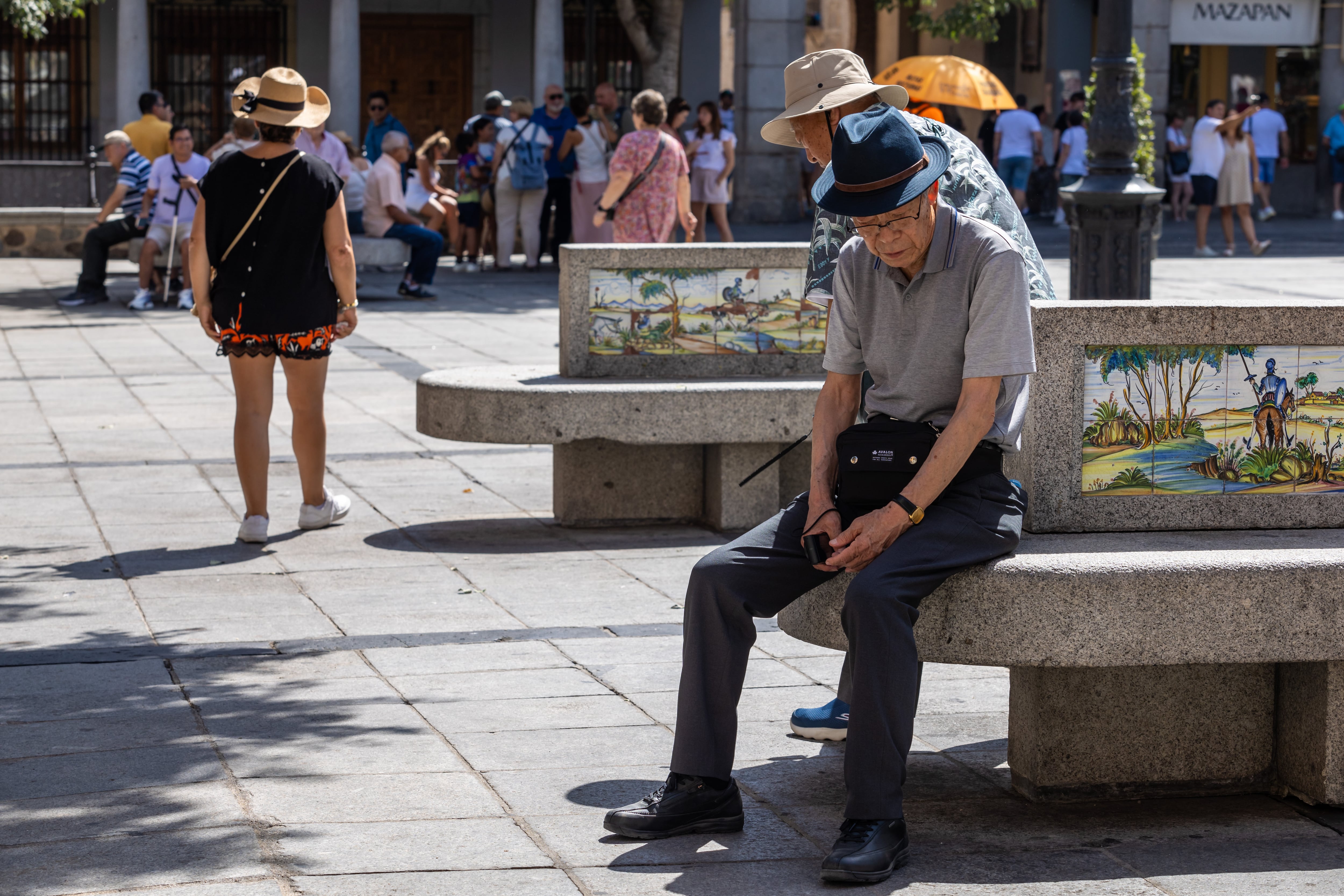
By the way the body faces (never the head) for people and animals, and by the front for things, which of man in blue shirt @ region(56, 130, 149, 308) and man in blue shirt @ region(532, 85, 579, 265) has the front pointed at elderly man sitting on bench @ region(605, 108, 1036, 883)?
man in blue shirt @ region(532, 85, 579, 265)

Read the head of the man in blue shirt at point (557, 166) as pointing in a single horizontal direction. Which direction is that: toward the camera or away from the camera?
toward the camera

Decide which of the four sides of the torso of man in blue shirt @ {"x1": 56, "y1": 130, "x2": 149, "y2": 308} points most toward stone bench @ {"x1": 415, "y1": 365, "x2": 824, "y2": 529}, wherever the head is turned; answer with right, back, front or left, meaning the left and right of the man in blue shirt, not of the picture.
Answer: left

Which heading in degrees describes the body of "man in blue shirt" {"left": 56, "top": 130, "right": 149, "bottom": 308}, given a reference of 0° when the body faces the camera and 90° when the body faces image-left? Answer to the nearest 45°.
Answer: approximately 90°

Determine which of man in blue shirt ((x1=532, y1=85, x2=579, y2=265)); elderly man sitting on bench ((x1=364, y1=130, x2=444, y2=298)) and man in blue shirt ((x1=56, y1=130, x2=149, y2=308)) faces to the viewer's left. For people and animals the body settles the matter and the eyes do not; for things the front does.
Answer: man in blue shirt ((x1=56, y1=130, x2=149, y2=308))

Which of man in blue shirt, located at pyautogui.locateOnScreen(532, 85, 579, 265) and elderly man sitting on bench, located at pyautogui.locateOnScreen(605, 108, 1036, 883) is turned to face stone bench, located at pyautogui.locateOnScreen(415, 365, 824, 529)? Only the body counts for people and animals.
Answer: the man in blue shirt

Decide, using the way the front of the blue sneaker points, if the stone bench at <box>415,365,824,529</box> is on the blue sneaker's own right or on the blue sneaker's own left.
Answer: on the blue sneaker's own right

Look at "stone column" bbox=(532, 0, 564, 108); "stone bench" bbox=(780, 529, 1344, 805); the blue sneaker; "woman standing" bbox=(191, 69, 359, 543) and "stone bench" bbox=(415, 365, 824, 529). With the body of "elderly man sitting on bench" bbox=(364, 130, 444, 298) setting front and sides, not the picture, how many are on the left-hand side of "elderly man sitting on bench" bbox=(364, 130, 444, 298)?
1

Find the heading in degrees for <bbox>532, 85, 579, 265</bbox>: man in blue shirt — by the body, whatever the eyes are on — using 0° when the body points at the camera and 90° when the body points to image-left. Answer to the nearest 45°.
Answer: approximately 0°

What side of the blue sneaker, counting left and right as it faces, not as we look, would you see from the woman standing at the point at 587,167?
right

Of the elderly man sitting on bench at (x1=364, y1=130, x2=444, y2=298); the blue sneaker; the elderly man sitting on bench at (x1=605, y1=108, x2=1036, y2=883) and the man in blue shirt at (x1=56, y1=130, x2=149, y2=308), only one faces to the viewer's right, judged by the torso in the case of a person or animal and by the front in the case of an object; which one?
the elderly man sitting on bench at (x1=364, y1=130, x2=444, y2=298)

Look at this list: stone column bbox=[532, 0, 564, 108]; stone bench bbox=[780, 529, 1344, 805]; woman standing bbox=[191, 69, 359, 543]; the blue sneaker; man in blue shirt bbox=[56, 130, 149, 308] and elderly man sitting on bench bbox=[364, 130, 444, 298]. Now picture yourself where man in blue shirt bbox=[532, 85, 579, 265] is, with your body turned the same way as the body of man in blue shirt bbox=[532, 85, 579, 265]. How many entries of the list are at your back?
1

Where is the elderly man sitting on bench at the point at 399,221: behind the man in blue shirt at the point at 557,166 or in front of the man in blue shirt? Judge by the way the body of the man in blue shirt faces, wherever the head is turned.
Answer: in front

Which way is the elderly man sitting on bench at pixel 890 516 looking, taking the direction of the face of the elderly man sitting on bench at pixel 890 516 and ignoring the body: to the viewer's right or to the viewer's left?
to the viewer's left

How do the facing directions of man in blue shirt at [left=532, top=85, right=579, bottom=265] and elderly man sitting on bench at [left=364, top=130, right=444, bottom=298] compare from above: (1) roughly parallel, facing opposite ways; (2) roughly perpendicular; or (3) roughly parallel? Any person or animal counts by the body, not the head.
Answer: roughly perpendicular

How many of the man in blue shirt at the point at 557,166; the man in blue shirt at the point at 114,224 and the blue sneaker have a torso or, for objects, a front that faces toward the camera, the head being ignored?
1

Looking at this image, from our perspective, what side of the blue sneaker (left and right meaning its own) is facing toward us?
left

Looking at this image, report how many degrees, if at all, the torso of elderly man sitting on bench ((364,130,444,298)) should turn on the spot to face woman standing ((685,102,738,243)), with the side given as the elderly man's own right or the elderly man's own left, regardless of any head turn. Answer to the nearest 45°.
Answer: approximately 45° to the elderly man's own left

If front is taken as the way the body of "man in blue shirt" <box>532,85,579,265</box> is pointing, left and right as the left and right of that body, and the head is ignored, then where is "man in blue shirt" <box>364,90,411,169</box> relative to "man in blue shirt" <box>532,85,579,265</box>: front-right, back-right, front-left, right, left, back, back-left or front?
back-right
